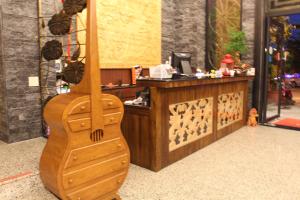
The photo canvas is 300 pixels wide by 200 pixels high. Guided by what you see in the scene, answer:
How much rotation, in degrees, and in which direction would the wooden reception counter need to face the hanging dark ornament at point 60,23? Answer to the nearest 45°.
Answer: approximately 90° to its right

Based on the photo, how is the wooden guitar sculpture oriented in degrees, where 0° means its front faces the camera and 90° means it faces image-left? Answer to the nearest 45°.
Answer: approximately 315°

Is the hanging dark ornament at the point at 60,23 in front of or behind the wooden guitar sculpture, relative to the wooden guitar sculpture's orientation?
behind

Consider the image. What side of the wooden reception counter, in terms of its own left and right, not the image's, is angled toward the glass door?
left

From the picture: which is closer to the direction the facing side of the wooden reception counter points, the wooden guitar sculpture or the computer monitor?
the wooden guitar sculpture
